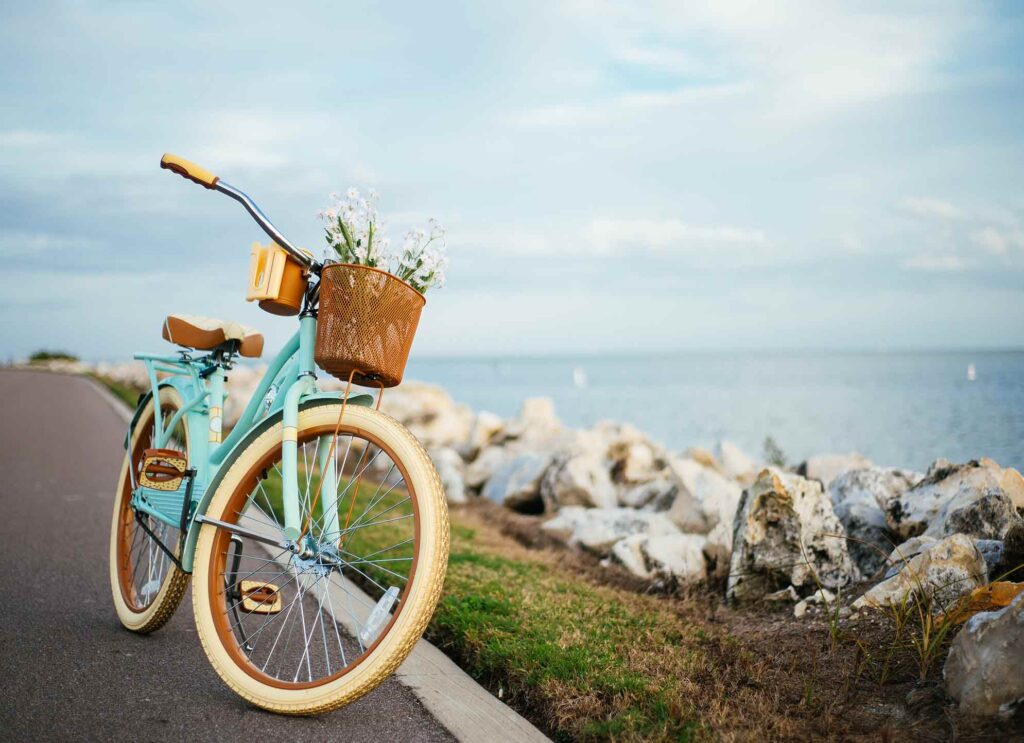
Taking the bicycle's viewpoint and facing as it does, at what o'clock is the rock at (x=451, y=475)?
The rock is roughly at 8 o'clock from the bicycle.

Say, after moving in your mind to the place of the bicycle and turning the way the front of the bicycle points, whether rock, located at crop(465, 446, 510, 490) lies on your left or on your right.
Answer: on your left

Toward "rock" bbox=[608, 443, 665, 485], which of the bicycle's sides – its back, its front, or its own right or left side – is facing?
left

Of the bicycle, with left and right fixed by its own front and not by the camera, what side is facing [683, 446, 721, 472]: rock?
left

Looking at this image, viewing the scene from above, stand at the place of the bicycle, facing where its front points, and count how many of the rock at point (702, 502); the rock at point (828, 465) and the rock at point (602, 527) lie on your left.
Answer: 3

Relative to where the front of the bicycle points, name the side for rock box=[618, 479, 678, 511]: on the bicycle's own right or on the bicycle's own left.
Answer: on the bicycle's own left

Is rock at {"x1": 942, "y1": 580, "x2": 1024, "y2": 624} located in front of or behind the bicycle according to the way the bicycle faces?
in front

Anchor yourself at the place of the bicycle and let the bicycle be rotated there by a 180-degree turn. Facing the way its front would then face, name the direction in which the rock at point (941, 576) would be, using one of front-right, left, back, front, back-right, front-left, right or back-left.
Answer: back-right

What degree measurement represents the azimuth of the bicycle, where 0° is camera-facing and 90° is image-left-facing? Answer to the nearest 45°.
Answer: approximately 315°
